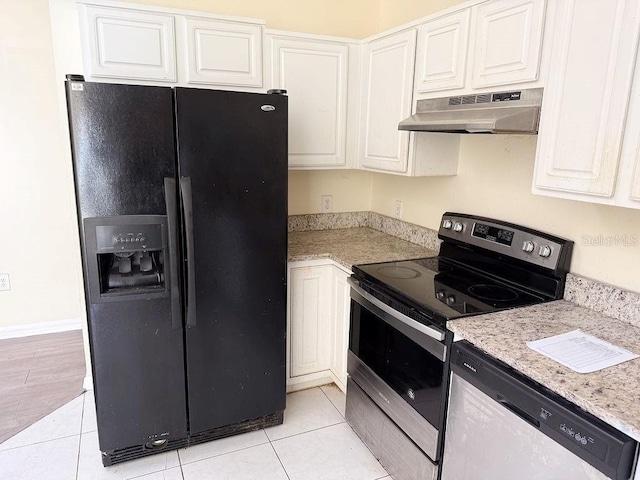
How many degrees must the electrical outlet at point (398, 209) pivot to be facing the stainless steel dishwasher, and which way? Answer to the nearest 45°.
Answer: approximately 45° to its left

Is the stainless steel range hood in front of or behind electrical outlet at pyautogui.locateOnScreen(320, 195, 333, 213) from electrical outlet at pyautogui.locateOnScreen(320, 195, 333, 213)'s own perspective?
in front

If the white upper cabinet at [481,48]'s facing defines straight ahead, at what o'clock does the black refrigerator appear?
The black refrigerator is roughly at 1 o'clock from the white upper cabinet.

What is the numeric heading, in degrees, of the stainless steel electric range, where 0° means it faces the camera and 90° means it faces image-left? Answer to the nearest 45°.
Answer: approximately 45°

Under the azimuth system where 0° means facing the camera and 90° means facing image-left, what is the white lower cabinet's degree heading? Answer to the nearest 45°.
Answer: approximately 0°

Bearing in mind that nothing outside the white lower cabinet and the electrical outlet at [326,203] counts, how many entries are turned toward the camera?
2

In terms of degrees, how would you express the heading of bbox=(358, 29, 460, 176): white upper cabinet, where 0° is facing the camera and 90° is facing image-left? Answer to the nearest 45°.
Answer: approximately 45°
